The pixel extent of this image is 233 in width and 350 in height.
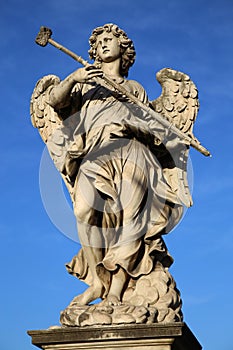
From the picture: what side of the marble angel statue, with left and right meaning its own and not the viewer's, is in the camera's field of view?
front
